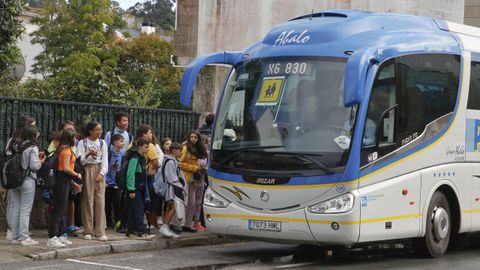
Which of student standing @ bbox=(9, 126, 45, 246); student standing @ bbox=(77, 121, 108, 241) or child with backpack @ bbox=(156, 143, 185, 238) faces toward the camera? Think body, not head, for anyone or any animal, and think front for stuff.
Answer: student standing @ bbox=(77, 121, 108, 241)

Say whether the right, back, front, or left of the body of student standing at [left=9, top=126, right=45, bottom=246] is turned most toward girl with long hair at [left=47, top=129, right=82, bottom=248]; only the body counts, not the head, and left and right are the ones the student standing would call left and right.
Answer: front

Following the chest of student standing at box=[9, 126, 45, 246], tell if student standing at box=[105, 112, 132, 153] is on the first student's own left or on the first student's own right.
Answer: on the first student's own left

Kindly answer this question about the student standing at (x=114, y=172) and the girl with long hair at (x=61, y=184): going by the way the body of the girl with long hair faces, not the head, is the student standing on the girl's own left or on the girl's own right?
on the girl's own left

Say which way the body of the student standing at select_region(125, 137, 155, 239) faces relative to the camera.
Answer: to the viewer's right

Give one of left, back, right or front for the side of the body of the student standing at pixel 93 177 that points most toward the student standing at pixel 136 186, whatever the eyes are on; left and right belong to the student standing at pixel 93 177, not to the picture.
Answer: left

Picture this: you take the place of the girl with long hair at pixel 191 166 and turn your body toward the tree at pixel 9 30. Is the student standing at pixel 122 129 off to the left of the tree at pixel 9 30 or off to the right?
left

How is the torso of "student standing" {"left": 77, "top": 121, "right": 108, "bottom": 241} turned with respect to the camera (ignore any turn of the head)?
toward the camera

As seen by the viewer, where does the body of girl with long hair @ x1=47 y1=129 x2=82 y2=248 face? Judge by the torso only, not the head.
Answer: to the viewer's right

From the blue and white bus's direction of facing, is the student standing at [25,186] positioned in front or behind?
in front

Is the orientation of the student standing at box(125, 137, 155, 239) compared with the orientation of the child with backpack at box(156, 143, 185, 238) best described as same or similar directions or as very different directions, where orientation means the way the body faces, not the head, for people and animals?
same or similar directions

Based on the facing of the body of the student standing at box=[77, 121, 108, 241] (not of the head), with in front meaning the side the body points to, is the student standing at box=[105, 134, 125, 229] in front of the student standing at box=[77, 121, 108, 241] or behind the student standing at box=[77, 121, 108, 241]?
behind

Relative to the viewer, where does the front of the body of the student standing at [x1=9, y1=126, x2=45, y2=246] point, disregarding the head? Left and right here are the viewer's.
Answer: facing to the right of the viewer

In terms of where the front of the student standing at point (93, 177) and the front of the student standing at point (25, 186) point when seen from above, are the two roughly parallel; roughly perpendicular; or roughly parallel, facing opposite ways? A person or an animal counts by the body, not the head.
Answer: roughly perpendicular
